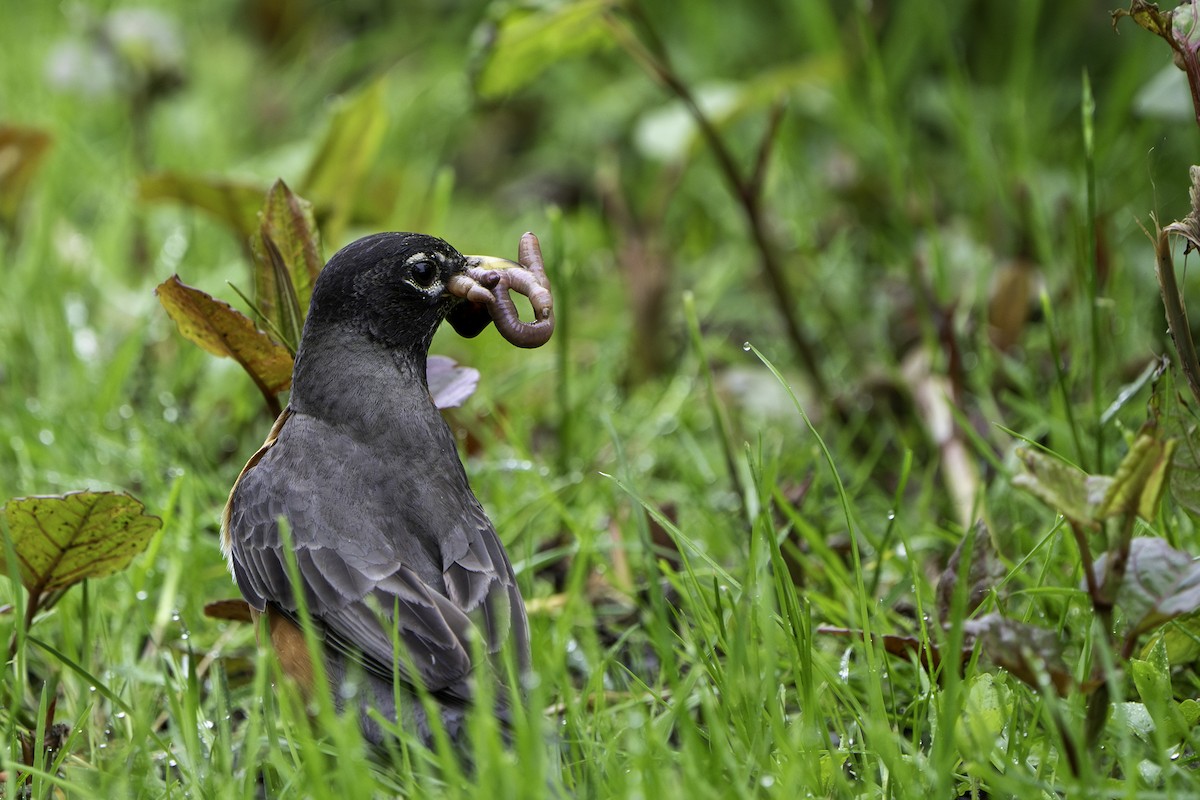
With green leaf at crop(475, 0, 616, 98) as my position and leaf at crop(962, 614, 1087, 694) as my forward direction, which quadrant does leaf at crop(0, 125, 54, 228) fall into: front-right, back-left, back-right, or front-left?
back-right

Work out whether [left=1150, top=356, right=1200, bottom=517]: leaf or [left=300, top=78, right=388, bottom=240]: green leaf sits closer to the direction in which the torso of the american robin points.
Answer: the green leaf

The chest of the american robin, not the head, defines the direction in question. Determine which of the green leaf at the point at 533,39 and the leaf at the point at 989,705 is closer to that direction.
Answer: the green leaf

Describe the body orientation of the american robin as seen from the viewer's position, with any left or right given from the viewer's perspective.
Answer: facing away from the viewer and to the left of the viewer

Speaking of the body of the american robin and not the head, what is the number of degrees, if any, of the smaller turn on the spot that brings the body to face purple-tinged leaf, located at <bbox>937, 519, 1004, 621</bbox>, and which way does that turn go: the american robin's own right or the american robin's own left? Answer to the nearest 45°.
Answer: approximately 135° to the american robin's own right
